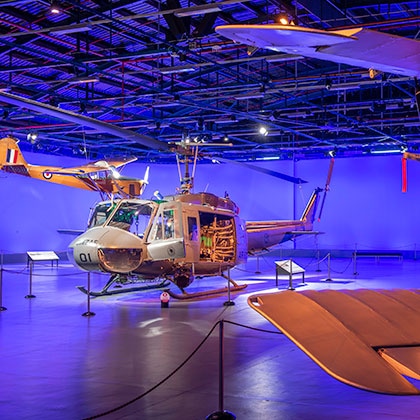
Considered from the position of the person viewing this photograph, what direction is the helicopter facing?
facing the viewer and to the left of the viewer

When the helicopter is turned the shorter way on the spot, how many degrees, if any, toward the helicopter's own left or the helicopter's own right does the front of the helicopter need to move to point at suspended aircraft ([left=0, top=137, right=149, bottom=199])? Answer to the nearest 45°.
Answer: approximately 90° to the helicopter's own right
